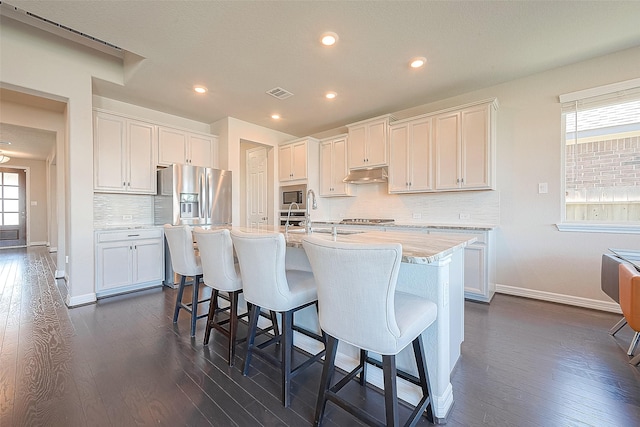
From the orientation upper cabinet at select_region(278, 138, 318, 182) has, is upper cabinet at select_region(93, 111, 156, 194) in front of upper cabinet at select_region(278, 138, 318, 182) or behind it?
in front

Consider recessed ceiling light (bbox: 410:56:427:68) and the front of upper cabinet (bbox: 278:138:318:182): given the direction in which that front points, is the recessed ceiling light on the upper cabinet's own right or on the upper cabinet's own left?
on the upper cabinet's own left

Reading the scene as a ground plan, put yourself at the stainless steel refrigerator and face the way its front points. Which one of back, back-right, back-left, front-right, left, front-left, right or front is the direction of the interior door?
left

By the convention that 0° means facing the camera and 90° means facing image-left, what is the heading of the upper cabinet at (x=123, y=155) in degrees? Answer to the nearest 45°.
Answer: approximately 315°

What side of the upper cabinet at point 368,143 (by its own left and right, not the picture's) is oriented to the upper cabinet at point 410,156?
left

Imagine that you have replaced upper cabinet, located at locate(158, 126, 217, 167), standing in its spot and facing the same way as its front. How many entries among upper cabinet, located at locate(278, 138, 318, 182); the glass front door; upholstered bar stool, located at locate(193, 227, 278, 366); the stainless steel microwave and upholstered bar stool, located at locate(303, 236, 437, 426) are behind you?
1

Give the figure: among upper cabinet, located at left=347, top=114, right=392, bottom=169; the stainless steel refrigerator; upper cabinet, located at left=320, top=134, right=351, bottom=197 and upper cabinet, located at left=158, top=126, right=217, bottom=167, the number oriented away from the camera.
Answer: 0

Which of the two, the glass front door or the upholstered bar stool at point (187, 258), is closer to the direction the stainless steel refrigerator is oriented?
the upholstered bar stool

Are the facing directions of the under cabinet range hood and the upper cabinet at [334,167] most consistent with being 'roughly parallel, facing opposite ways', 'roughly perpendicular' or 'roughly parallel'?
roughly parallel

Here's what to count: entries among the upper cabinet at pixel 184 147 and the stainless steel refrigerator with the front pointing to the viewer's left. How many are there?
0

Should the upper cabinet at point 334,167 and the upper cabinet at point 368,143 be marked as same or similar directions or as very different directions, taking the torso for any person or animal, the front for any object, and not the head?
same or similar directions

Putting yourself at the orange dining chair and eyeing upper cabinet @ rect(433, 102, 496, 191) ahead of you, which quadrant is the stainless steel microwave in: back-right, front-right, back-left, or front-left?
front-left

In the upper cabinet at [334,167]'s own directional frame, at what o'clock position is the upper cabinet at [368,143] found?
the upper cabinet at [368,143] is roughly at 9 o'clock from the upper cabinet at [334,167].

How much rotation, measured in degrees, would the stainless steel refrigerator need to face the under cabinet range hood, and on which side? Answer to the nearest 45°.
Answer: approximately 45° to its left

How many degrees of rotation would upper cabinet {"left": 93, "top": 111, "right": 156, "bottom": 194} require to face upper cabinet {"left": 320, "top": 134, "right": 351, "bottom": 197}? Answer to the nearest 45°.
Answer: approximately 45° to its left

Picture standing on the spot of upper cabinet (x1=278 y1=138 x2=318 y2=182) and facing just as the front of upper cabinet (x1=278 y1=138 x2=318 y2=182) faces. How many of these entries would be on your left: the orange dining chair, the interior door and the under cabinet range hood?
2

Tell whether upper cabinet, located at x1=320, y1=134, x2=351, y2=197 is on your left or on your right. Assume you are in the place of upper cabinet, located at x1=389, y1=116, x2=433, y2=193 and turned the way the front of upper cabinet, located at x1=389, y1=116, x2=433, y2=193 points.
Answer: on your right
